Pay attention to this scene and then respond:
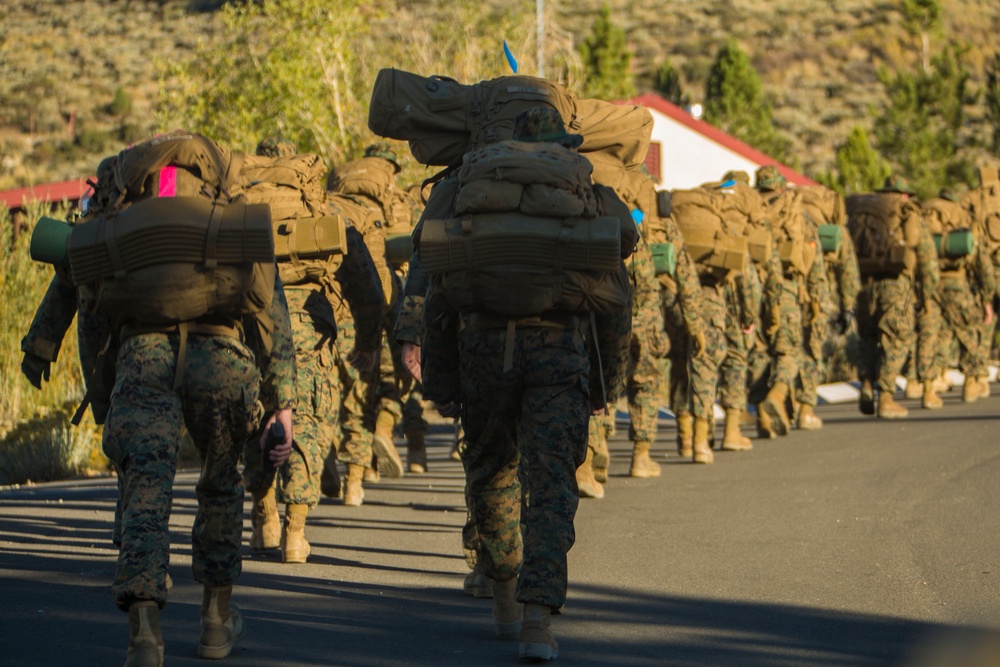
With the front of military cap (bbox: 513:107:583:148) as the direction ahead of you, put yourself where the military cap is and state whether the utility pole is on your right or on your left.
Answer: on your left
